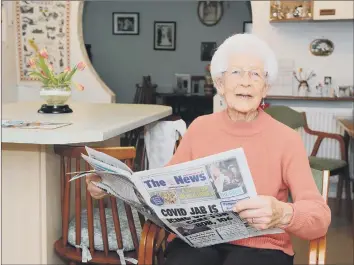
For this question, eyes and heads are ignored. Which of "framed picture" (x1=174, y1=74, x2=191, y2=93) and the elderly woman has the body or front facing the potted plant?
the framed picture

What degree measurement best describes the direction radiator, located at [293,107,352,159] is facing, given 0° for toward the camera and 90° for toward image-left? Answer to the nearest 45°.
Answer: approximately 0°

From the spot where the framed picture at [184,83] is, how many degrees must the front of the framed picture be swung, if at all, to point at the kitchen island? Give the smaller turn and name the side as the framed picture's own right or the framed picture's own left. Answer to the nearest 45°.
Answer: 0° — it already faces it

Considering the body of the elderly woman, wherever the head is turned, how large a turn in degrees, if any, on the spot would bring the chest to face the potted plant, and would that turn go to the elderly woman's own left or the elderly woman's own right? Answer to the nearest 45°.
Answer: approximately 135° to the elderly woman's own right

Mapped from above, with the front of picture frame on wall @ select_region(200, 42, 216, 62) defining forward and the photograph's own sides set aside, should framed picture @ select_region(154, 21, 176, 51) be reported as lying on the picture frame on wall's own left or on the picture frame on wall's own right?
on the picture frame on wall's own right

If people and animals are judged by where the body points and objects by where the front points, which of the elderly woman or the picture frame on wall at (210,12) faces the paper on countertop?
the picture frame on wall

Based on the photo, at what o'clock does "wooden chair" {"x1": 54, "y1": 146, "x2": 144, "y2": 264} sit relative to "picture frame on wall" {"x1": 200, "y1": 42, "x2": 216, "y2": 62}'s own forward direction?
The wooden chair is roughly at 12 o'clock from the picture frame on wall.

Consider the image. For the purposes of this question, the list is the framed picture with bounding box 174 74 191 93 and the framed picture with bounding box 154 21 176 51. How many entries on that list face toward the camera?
2

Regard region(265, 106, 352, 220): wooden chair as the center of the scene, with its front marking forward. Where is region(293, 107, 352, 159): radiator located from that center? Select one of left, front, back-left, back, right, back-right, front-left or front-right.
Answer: back-left

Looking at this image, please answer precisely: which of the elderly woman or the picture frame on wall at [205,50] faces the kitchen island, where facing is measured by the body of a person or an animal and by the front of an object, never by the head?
the picture frame on wall

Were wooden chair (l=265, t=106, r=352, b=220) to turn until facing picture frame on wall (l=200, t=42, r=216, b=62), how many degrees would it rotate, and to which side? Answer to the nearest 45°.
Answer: approximately 180°
